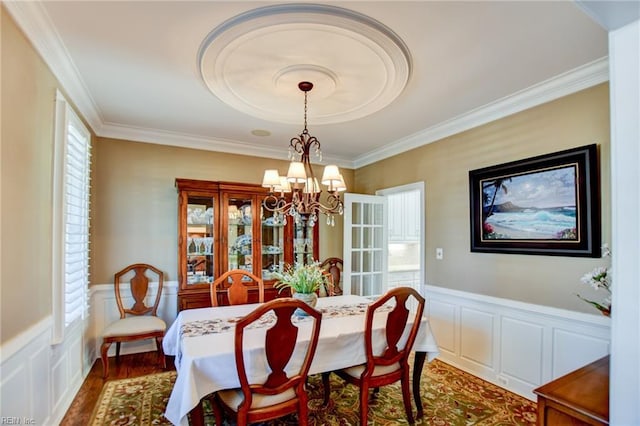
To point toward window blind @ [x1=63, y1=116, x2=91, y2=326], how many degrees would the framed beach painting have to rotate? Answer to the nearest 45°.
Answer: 0° — it already faces it

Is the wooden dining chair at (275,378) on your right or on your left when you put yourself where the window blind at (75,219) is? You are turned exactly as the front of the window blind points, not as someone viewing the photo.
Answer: on your right

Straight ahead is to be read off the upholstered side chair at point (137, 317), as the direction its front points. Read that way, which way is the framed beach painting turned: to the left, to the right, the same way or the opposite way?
to the right

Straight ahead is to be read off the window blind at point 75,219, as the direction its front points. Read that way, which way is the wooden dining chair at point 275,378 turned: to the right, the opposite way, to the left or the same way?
to the left

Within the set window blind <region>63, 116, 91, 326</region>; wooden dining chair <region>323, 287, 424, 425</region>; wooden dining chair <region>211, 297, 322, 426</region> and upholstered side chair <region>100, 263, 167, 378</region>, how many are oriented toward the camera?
1

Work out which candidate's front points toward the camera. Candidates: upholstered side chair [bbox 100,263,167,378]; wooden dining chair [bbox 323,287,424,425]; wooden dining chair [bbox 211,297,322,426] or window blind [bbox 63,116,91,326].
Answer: the upholstered side chair

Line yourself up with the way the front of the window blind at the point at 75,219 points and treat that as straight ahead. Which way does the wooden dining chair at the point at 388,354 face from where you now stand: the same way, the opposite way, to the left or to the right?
to the left

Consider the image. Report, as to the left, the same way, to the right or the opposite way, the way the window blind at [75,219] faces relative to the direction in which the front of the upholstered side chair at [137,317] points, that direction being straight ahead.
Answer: to the left

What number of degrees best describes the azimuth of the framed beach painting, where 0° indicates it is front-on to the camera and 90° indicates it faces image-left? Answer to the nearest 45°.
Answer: approximately 45°

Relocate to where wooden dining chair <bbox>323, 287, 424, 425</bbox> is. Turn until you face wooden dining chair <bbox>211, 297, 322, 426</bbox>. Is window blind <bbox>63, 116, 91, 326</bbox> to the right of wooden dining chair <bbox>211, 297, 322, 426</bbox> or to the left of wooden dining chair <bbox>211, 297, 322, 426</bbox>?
right

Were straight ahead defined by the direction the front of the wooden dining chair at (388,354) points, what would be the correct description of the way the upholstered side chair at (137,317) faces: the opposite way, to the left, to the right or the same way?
the opposite way

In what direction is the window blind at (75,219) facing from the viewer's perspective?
to the viewer's right

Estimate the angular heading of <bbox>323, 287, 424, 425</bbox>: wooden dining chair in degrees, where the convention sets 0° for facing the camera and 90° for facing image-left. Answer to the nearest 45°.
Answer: approximately 135°

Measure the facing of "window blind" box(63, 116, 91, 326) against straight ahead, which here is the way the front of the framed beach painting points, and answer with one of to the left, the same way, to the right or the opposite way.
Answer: the opposite way
